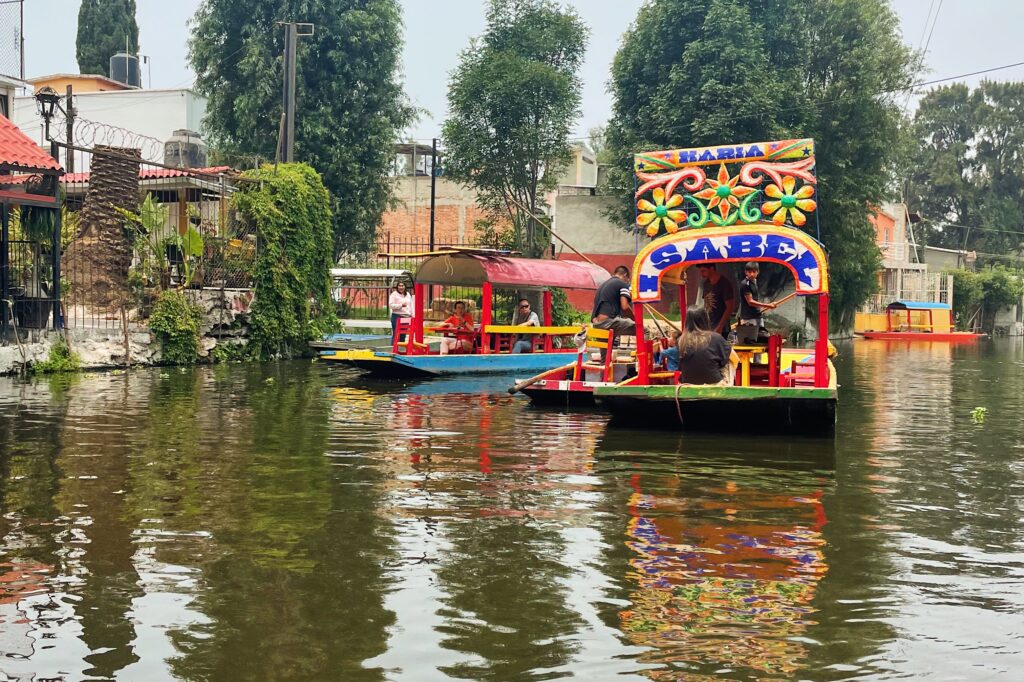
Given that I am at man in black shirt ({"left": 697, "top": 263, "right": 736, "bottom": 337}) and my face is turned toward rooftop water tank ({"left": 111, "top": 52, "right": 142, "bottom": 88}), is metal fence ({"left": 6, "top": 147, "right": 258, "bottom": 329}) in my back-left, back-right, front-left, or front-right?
front-left

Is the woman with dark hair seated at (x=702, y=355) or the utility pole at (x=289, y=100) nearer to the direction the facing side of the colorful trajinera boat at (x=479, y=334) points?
the utility pole

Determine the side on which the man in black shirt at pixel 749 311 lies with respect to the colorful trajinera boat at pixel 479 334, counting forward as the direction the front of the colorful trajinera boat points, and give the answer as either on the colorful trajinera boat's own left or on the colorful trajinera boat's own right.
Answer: on the colorful trajinera boat's own left

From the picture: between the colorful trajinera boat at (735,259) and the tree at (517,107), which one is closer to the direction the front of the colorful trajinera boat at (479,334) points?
the colorful trajinera boat

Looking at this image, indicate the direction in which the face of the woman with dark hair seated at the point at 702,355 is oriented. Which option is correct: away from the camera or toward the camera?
away from the camera

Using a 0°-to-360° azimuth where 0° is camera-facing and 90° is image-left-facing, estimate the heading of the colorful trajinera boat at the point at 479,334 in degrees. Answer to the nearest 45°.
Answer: approximately 45°

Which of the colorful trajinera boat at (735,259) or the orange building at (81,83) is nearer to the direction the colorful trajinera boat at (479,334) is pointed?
the colorful trajinera boat

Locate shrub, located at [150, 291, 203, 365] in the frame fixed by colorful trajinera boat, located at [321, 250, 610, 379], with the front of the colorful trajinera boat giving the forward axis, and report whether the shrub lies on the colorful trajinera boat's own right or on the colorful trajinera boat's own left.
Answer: on the colorful trajinera boat's own right

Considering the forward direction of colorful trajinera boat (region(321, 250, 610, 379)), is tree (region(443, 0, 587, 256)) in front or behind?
behind

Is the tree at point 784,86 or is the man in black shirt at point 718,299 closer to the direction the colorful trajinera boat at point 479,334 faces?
the man in black shirt
